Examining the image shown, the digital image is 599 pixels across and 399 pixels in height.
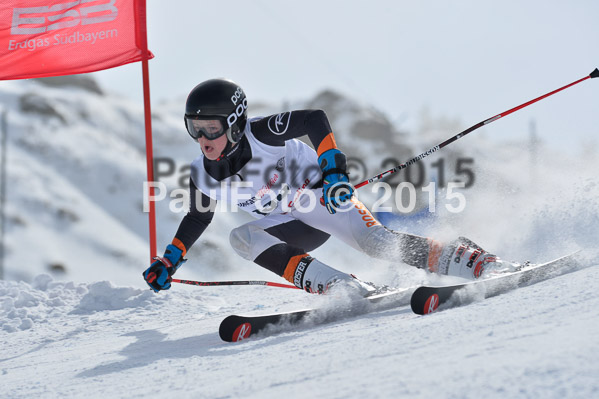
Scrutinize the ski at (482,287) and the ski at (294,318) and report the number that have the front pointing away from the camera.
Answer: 0

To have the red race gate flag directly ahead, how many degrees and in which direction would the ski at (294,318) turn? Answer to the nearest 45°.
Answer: approximately 90° to its right

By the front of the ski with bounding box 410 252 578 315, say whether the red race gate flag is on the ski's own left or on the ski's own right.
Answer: on the ski's own right

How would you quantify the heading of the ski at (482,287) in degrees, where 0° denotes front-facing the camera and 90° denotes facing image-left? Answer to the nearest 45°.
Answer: approximately 45°

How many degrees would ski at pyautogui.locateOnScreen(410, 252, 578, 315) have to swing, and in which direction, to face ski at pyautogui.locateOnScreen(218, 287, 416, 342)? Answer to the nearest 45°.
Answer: approximately 45° to its right
